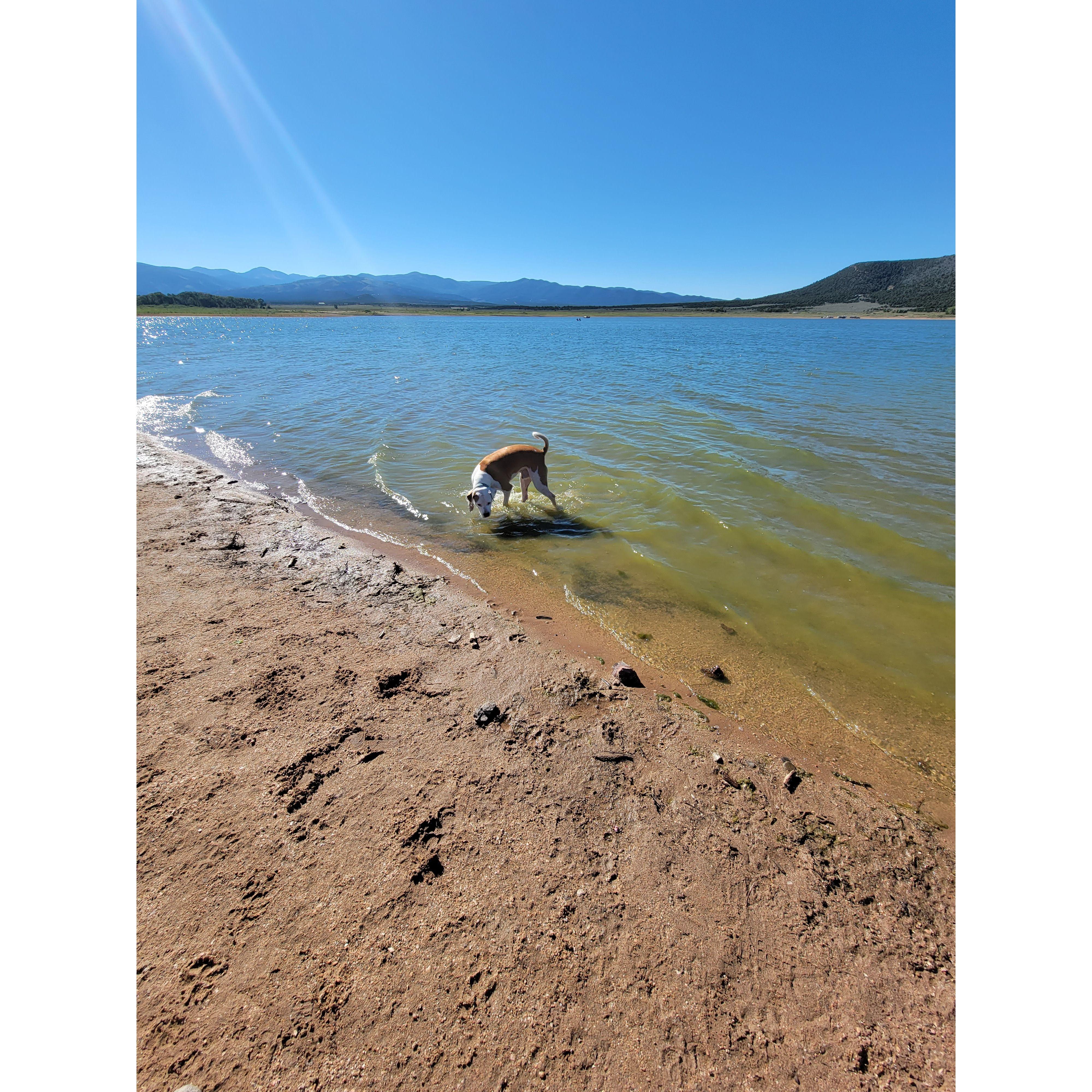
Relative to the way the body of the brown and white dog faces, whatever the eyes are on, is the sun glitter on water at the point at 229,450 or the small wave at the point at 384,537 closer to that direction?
the small wave

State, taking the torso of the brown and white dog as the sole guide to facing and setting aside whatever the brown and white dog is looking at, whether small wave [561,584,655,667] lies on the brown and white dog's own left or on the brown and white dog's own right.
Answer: on the brown and white dog's own left

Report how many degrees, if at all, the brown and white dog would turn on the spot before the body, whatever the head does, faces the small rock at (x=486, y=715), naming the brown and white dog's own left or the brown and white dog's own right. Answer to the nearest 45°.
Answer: approximately 45° to the brown and white dog's own left

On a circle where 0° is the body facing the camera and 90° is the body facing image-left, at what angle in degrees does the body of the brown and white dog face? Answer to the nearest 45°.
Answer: approximately 45°

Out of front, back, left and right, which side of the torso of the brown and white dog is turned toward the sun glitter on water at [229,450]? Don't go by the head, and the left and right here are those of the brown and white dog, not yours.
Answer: right

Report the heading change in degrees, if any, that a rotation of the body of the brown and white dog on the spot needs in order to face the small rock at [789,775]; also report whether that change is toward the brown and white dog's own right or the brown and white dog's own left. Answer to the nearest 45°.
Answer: approximately 45° to the brown and white dog's own left
